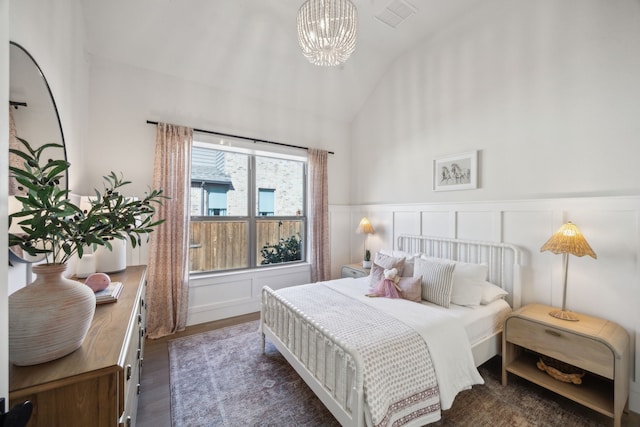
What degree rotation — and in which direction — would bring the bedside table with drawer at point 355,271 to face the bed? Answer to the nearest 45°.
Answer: approximately 45° to its left

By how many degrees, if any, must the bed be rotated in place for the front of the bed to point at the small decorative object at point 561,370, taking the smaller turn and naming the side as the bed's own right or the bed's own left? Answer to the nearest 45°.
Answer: approximately 135° to the bed's own left

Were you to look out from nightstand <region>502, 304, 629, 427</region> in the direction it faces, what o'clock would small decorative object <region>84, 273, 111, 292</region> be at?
The small decorative object is roughly at 12 o'clock from the nightstand.

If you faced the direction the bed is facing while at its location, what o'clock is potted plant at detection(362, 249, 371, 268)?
The potted plant is roughly at 4 o'clock from the bed.

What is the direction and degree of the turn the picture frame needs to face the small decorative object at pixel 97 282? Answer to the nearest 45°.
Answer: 0° — it already faces it

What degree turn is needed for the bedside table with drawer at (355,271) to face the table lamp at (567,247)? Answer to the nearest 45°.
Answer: approximately 90° to its left

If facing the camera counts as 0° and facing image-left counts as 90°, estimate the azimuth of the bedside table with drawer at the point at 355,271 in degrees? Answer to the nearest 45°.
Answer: approximately 45°

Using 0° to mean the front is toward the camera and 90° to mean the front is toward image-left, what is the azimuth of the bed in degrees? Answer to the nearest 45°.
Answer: approximately 45°
